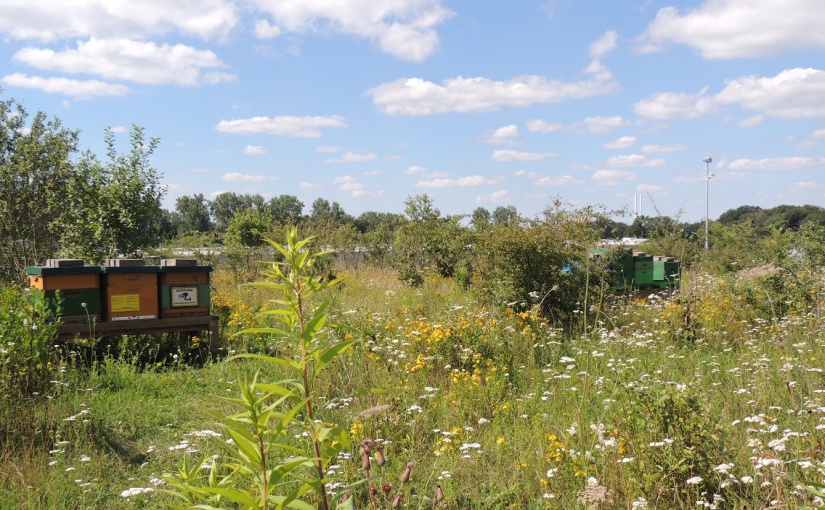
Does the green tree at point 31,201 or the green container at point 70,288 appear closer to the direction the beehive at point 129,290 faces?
the green container

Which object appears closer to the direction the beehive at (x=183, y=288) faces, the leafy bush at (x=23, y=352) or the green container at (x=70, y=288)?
the leafy bush

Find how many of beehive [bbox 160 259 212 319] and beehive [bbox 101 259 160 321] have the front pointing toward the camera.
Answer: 2

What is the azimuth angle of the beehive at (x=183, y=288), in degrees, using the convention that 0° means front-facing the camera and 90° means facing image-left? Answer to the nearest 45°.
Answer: approximately 0°

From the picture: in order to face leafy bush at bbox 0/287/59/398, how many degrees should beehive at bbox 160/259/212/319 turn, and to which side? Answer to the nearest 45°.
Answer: approximately 45° to its right

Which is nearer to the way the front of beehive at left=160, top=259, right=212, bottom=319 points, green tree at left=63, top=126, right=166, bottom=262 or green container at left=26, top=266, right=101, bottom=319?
the green container

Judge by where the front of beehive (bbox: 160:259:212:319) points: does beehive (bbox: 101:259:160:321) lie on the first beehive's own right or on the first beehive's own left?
on the first beehive's own right

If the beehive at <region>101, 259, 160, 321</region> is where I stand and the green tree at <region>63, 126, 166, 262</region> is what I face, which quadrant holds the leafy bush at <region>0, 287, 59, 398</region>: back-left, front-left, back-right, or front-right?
back-left

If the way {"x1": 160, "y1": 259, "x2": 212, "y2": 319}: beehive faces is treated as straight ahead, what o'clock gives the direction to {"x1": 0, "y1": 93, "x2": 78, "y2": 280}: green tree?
The green tree is roughly at 5 o'clock from the beehive.

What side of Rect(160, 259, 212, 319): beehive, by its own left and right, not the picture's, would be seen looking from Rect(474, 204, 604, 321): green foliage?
left

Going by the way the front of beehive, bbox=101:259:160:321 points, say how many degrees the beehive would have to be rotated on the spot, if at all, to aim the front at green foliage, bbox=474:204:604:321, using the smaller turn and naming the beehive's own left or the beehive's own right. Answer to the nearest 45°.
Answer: approximately 90° to the beehive's own left

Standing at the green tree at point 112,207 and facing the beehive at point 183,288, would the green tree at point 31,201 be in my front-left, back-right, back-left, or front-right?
back-right
